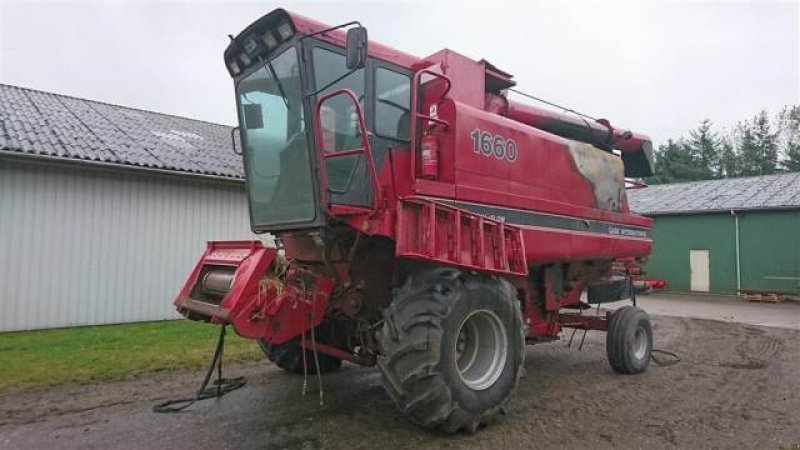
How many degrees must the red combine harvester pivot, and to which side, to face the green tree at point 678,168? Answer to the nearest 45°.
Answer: approximately 180°

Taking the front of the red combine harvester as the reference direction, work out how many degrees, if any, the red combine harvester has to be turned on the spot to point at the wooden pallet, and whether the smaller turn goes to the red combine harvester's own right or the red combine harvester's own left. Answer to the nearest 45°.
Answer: approximately 180°

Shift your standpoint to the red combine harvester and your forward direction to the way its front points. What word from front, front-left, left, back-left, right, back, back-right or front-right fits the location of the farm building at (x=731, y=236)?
back

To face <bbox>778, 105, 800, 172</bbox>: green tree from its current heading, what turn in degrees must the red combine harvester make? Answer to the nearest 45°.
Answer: approximately 180°

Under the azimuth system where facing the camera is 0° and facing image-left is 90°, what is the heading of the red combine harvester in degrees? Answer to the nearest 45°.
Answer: approximately 45°
